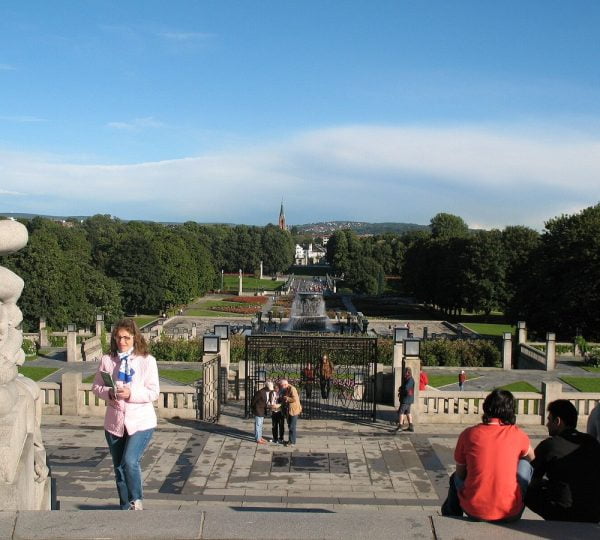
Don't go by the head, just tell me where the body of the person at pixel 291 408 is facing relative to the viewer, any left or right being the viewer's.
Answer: facing to the left of the viewer

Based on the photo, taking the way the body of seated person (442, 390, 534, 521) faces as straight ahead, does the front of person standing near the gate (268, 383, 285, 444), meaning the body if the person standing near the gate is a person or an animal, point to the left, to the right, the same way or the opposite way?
the opposite way

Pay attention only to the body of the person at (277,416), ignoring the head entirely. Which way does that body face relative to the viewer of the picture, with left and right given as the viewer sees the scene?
facing the viewer

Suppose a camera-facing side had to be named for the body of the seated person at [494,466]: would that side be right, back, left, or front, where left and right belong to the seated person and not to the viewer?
back

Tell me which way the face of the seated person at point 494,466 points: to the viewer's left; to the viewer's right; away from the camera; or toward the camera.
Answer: away from the camera

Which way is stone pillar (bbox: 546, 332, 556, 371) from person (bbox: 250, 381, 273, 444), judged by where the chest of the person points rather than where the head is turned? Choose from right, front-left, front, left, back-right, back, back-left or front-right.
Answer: front-left

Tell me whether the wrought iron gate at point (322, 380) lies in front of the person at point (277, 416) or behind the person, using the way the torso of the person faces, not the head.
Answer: behind

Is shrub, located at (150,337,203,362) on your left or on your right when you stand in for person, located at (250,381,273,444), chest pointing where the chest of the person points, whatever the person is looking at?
on your left

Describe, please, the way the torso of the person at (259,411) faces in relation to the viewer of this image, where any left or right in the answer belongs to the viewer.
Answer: facing to the right of the viewer

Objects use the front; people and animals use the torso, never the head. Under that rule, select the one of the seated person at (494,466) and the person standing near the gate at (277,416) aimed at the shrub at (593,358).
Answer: the seated person

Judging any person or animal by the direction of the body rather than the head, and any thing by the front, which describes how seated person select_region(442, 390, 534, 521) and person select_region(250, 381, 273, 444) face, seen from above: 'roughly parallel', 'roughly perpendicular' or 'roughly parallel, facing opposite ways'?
roughly perpendicular

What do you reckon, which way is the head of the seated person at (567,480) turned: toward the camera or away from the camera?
away from the camera

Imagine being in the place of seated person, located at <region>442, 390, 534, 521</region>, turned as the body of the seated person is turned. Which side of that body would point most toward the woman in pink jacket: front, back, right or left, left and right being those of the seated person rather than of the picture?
left

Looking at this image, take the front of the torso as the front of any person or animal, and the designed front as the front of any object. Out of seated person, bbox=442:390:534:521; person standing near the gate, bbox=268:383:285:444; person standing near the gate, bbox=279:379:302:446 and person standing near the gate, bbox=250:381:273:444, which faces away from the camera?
the seated person

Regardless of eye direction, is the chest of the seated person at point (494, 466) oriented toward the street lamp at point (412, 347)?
yes
